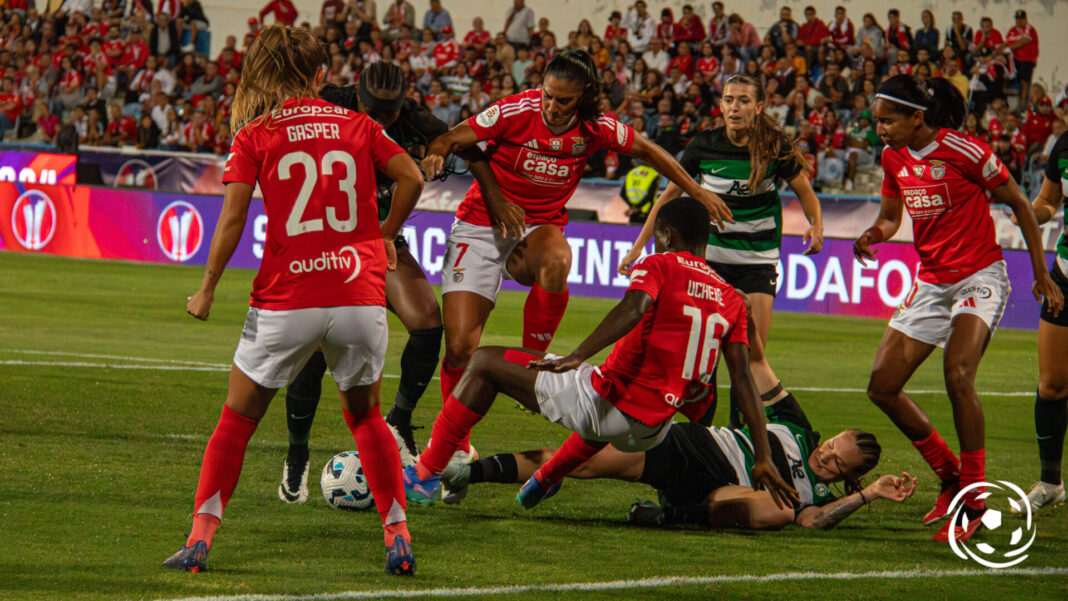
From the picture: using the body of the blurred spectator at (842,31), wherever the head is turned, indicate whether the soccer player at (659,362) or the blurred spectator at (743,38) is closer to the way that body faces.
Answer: the soccer player

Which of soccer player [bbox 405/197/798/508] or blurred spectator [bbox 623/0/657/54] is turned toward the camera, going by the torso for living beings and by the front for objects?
the blurred spectator

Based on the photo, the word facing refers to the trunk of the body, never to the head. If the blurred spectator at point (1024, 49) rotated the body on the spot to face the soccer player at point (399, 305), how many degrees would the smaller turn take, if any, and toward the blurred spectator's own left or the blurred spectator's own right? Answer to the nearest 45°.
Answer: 0° — they already face them

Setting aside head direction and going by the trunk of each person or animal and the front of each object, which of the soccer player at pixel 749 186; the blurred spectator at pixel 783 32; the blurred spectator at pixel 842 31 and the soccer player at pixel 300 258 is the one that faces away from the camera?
the soccer player at pixel 300 258

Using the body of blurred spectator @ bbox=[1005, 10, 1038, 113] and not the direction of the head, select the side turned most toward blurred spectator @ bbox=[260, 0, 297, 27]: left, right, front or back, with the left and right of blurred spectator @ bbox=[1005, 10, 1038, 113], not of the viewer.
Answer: right

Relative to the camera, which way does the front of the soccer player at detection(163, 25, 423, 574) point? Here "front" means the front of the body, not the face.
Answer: away from the camera

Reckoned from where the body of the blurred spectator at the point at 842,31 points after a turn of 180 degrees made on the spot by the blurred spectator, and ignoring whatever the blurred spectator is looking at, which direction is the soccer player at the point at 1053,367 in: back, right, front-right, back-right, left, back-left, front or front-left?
back

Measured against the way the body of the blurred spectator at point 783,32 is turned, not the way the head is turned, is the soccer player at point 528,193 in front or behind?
in front

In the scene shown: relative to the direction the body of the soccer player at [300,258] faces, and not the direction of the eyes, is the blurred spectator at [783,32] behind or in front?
in front

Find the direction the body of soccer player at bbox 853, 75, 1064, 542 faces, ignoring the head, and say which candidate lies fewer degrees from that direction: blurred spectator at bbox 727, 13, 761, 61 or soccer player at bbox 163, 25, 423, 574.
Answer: the soccer player

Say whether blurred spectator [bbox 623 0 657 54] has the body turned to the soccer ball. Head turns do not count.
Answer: yes

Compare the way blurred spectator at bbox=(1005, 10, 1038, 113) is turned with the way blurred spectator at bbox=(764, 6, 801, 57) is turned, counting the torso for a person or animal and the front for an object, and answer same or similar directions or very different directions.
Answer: same or similar directions

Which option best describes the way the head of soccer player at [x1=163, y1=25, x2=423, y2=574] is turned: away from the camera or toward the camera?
away from the camera

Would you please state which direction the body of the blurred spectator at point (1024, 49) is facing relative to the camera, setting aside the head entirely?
toward the camera

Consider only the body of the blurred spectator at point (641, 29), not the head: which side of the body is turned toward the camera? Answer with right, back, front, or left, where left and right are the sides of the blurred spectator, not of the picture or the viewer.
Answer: front

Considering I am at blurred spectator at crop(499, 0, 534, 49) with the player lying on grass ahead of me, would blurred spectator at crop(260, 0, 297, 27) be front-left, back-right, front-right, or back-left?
back-right

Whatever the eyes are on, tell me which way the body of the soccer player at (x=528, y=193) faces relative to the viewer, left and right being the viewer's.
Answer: facing the viewer
